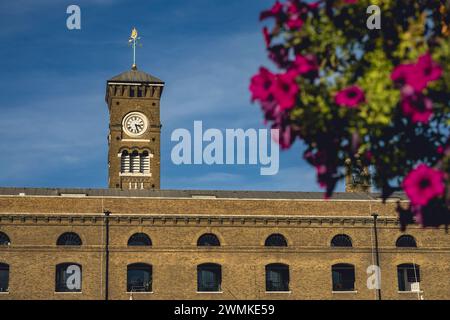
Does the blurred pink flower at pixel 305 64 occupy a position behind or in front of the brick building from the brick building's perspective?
in front

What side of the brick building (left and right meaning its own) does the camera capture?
front

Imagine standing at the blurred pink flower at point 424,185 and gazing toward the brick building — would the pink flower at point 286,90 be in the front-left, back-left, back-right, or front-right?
front-left

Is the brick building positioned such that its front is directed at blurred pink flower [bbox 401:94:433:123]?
yes

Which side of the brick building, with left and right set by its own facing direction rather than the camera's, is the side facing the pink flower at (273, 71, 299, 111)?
front

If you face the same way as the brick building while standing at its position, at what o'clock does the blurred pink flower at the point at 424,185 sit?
The blurred pink flower is roughly at 12 o'clock from the brick building.

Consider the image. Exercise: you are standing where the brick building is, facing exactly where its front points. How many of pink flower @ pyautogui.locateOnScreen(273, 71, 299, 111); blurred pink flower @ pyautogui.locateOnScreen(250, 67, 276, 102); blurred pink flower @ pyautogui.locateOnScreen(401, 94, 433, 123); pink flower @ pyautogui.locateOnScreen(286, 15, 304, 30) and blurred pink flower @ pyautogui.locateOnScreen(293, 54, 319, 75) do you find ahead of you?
5

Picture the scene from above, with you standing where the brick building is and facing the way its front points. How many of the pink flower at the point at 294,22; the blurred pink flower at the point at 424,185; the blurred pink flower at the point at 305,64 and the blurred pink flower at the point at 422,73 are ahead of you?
4

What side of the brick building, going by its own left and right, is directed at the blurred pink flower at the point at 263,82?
front

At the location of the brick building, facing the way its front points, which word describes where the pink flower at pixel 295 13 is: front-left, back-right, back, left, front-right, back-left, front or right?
front

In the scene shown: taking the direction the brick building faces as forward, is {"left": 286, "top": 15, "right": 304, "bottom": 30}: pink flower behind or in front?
in front

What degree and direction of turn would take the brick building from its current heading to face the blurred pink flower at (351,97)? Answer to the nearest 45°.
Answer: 0° — it already faces it
